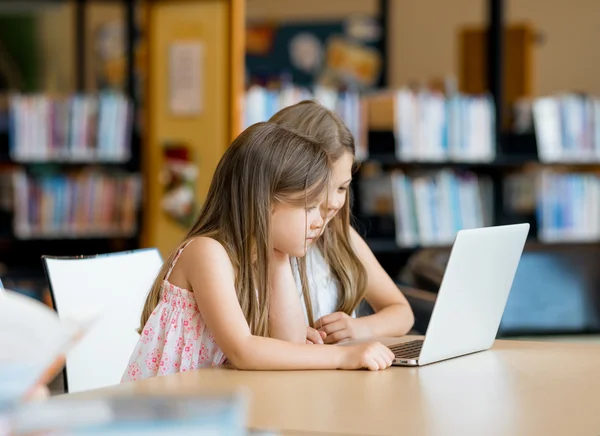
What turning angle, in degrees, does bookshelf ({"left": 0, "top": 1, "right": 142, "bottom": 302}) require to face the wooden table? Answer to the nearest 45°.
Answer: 0° — it already faces it

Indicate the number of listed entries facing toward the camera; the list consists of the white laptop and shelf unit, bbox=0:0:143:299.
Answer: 1

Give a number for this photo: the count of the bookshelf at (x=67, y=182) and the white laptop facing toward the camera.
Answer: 1

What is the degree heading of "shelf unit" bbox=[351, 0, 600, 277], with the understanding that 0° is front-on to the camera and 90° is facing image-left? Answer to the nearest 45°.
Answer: approximately 0°

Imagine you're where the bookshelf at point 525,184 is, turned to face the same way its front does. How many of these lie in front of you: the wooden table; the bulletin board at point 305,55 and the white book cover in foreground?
2

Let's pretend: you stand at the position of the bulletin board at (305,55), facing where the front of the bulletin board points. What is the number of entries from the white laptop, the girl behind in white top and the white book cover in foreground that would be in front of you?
3

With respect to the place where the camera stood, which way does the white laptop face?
facing away from the viewer and to the left of the viewer

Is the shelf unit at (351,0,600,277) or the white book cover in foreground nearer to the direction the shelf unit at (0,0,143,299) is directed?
the white book cover in foreground

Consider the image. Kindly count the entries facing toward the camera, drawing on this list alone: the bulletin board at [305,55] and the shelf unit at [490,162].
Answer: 2

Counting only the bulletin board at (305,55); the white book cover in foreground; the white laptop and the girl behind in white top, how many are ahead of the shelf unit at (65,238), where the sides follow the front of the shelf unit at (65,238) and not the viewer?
3

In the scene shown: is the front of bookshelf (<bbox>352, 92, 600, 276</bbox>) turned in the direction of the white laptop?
yes
